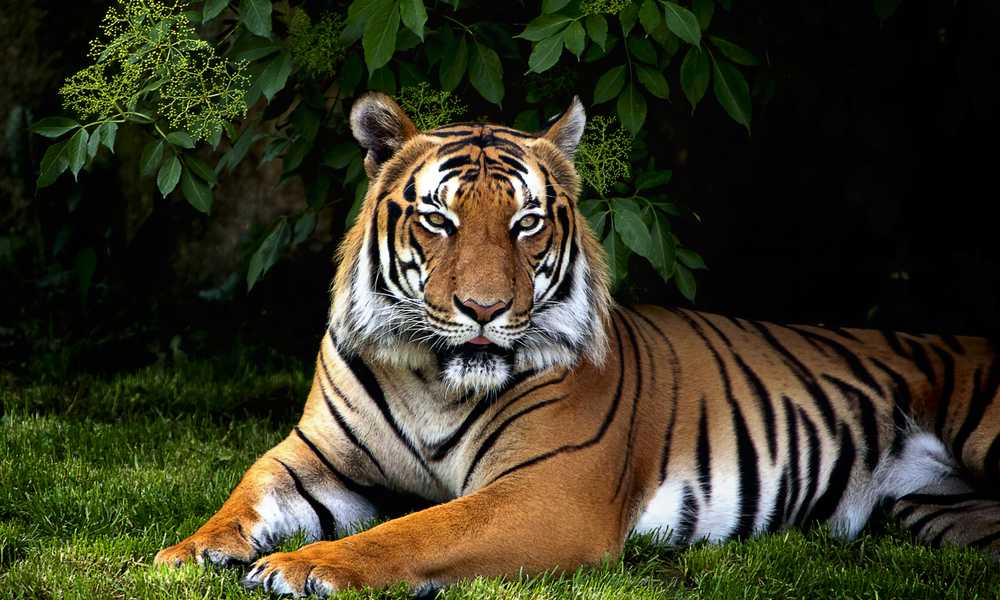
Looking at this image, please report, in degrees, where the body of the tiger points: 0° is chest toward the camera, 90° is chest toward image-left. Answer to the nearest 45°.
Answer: approximately 45°
